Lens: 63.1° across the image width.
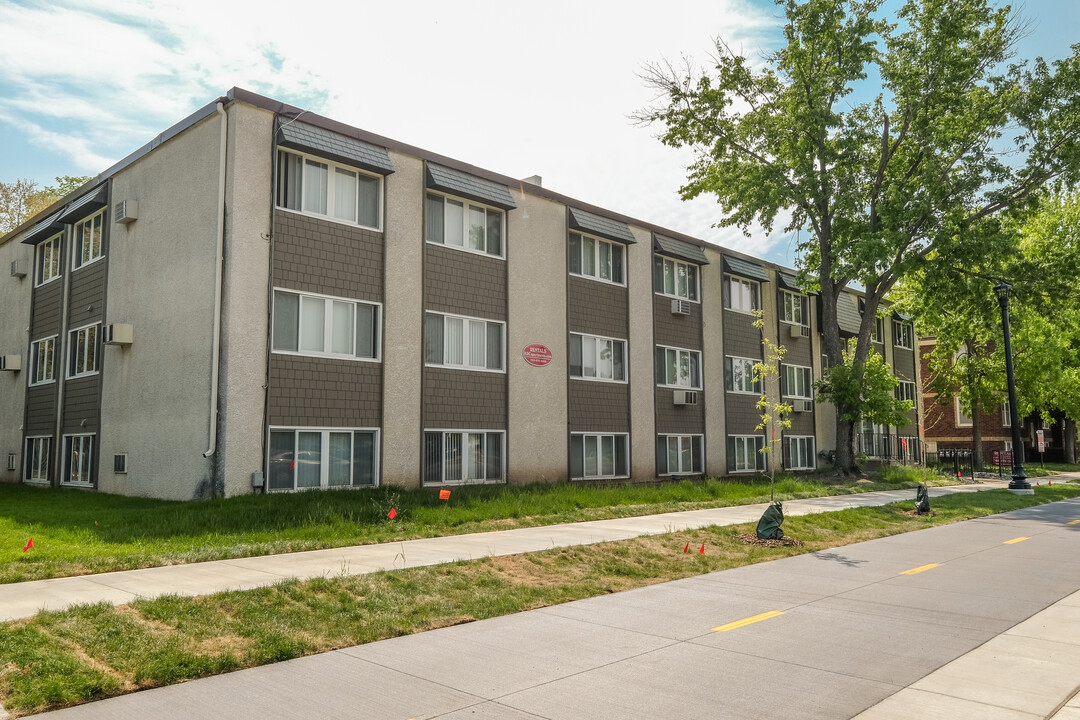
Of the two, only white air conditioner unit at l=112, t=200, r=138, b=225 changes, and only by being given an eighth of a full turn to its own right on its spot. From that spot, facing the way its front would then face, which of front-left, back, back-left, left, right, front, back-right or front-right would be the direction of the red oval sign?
back

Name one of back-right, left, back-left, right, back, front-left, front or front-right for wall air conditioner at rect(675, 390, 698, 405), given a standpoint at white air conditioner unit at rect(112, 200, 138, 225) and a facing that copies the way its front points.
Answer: back-left

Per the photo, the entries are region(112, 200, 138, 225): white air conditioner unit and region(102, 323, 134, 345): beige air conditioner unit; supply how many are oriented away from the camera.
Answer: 0

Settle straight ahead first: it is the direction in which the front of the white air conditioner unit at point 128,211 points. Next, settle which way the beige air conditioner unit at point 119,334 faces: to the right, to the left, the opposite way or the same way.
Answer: the same way

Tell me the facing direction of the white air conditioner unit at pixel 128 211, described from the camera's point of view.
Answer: facing the viewer and to the left of the viewer

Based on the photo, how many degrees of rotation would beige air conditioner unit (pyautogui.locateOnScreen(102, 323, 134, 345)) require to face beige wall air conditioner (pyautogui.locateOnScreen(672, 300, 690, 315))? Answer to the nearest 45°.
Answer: approximately 135° to its left

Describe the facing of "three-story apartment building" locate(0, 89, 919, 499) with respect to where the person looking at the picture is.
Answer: facing the viewer and to the right of the viewer

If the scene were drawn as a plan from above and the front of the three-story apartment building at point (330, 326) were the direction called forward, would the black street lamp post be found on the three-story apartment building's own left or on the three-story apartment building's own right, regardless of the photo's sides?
on the three-story apartment building's own left

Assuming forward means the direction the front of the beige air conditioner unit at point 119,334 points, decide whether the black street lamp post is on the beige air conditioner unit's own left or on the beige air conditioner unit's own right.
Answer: on the beige air conditioner unit's own left

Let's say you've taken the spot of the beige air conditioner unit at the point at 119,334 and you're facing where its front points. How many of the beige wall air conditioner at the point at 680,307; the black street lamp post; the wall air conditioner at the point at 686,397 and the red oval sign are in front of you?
0

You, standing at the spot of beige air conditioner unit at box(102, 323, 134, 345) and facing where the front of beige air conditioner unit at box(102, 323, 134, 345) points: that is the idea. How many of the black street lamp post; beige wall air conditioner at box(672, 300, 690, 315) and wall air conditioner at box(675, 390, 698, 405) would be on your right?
0

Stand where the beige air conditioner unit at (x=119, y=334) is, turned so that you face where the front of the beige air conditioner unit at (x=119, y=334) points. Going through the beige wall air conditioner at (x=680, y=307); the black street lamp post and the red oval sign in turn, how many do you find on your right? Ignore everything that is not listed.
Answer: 0

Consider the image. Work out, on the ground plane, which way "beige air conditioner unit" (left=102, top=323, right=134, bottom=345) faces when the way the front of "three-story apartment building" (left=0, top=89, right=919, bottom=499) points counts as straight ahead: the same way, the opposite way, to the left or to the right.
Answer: to the right

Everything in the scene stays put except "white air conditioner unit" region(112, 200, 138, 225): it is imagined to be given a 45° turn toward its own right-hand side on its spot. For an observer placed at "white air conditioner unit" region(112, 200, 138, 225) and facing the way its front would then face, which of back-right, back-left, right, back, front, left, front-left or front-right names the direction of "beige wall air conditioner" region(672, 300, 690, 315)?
back
